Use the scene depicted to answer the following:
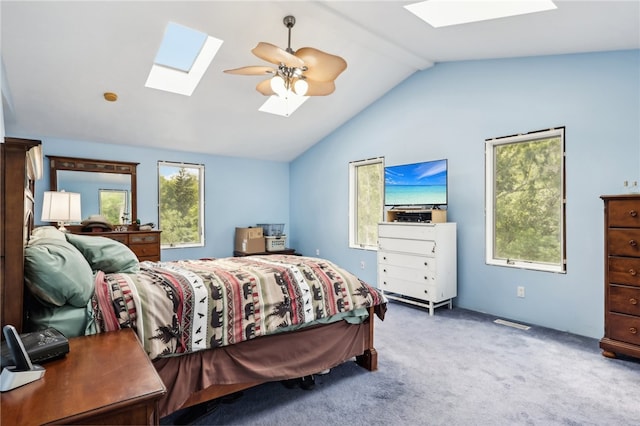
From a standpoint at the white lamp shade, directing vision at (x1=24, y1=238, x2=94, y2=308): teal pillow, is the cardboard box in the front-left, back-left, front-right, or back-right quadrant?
back-left

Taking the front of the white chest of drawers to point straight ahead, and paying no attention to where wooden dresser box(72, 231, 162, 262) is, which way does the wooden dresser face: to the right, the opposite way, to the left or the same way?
to the left

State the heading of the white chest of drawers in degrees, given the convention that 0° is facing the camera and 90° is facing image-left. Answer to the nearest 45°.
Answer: approximately 45°

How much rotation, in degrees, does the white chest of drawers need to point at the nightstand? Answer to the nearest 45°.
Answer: approximately 45° to its left

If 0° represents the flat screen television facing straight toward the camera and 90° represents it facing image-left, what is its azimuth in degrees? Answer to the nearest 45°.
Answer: approximately 45°

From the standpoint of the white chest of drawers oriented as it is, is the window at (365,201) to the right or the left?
on its right

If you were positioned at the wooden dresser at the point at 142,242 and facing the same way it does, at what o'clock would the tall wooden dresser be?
The tall wooden dresser is roughly at 11 o'clock from the wooden dresser.

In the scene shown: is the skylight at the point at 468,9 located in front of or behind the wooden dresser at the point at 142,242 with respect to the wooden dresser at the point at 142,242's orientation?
in front

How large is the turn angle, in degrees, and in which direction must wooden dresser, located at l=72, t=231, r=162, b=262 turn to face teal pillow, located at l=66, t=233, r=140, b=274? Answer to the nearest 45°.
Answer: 0° — it already faces it

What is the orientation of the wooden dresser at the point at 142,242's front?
toward the camera

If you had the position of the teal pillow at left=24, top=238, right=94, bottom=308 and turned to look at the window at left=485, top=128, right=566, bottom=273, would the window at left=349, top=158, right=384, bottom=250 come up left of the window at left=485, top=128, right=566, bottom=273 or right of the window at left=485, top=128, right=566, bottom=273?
left

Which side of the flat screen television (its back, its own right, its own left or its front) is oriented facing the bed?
front

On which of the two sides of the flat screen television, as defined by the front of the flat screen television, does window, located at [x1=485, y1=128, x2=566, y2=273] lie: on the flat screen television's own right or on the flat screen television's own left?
on the flat screen television's own left

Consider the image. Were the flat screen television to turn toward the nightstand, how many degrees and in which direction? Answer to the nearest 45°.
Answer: approximately 45° to its left

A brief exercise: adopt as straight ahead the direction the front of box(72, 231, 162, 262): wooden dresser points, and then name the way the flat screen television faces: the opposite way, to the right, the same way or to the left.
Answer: to the right

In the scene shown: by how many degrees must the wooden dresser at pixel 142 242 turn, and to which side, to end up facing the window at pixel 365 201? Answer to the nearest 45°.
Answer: approximately 90° to its left
